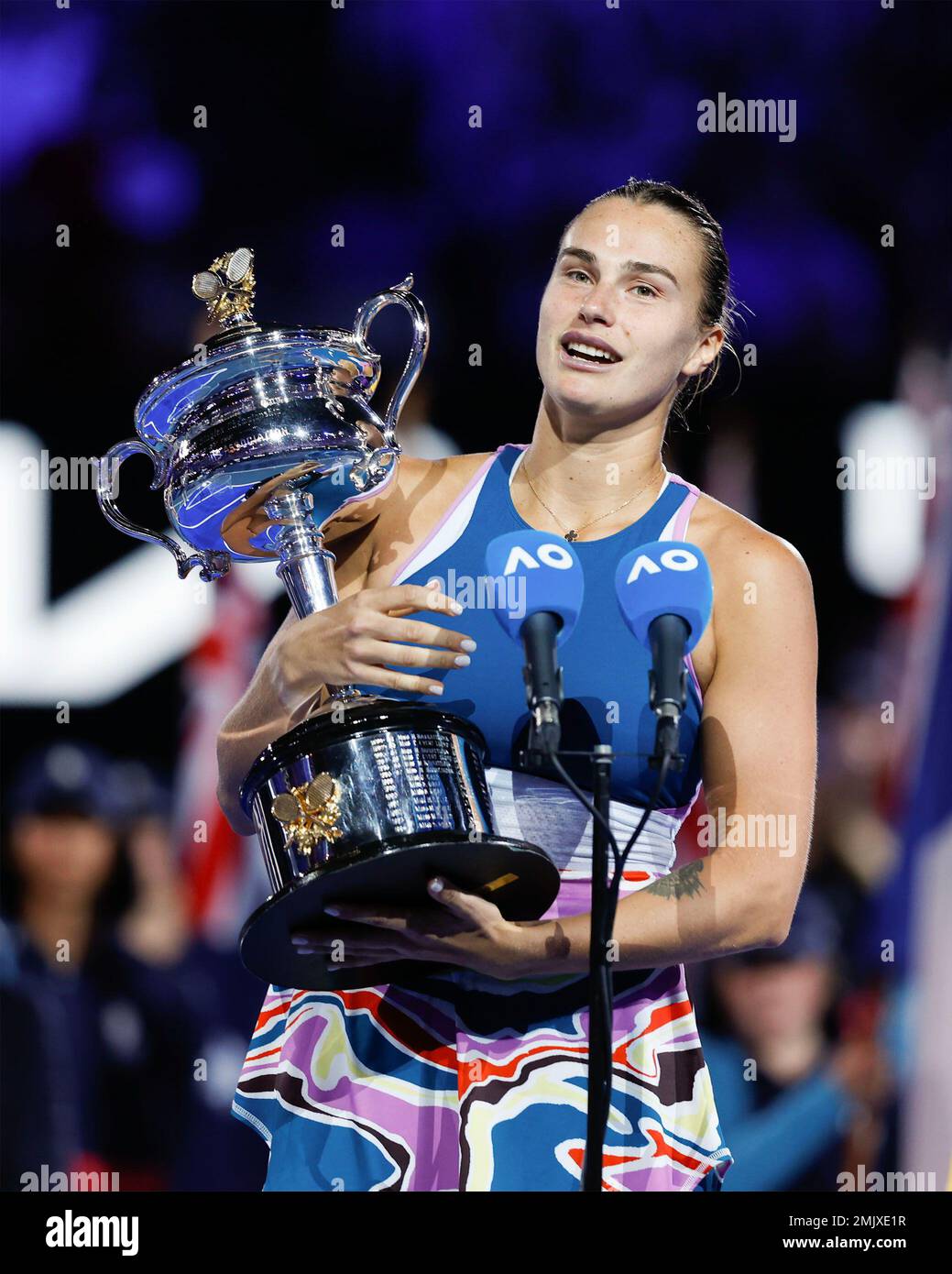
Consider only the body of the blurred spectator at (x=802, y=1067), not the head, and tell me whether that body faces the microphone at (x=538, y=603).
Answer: yes

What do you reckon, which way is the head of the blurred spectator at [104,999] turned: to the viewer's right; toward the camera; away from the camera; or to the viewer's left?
toward the camera

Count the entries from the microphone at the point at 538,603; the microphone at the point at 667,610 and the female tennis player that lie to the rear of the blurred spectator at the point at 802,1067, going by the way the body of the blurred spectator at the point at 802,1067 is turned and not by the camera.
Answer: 0

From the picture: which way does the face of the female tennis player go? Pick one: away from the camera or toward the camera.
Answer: toward the camera

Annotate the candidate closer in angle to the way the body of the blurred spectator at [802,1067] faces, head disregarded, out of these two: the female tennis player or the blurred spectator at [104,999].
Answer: the female tennis player

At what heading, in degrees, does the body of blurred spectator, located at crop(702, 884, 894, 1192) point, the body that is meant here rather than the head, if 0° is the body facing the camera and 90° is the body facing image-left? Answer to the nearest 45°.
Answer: approximately 0°

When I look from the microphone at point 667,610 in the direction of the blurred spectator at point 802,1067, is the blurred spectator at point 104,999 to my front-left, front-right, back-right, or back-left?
front-left

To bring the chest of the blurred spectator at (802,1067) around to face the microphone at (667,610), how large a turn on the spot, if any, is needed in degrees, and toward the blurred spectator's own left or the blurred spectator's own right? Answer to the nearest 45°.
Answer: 0° — they already face it

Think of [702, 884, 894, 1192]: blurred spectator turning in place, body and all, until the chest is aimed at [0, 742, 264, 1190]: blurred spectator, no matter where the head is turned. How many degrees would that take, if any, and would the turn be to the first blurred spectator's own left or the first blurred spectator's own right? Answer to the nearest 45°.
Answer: approximately 90° to the first blurred spectator's own right

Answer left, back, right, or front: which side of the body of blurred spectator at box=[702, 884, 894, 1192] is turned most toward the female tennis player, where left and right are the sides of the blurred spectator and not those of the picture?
front

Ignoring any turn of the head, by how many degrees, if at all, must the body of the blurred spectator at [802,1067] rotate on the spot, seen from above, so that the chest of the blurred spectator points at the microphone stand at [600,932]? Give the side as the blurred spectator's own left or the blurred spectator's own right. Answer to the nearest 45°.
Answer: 0° — they already face it

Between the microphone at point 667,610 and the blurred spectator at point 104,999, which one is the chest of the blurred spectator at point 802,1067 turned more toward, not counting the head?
the microphone
